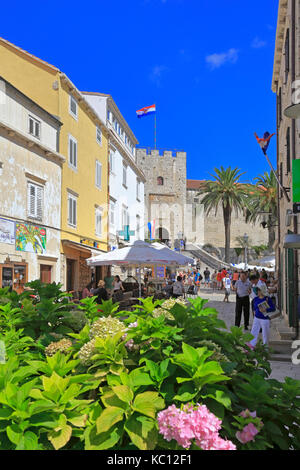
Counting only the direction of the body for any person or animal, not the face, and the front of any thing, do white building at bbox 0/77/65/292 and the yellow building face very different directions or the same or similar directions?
same or similar directions

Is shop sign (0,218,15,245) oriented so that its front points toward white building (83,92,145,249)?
no

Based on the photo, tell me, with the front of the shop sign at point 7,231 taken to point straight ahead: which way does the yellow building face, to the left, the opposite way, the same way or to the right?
the same way

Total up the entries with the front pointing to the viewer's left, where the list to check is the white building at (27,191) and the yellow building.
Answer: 0

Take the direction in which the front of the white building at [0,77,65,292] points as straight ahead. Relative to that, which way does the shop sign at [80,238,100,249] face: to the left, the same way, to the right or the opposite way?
the same way

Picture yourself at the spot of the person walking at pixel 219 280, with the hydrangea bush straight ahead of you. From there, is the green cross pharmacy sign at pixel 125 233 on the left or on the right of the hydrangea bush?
right

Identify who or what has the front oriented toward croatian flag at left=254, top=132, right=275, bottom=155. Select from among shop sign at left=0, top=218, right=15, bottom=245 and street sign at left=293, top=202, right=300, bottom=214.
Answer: the shop sign

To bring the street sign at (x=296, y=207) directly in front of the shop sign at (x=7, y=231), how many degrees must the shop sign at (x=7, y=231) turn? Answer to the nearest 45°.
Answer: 0° — it already faces it

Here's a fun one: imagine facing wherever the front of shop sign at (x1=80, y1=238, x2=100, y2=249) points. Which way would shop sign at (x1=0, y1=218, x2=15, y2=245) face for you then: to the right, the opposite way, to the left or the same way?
the same way

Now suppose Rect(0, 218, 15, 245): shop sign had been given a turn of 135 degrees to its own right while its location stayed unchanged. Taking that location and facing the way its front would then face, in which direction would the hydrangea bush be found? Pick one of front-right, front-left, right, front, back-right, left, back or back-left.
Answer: left

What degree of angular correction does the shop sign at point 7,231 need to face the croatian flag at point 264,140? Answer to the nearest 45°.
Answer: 0° — it already faces it

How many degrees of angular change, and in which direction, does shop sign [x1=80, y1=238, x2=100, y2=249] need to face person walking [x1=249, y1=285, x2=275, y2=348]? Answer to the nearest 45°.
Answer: approximately 45° to its right

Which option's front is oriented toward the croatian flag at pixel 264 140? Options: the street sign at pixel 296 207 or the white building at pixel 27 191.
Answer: the white building

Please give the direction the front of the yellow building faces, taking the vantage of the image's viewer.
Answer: facing the viewer and to the right of the viewer

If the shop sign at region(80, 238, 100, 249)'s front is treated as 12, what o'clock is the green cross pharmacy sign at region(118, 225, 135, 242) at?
The green cross pharmacy sign is roughly at 8 o'clock from the shop sign.

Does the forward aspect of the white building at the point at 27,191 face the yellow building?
no
